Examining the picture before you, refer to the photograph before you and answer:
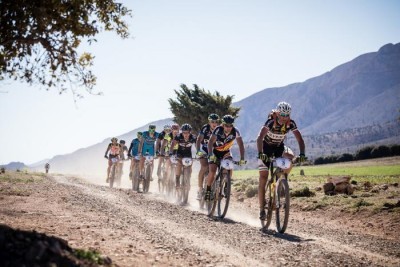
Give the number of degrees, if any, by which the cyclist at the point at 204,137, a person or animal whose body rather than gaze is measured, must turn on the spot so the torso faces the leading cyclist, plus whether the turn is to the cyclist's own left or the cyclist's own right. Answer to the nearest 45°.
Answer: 0° — they already face them

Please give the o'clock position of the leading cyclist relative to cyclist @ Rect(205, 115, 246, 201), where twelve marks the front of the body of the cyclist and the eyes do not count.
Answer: The leading cyclist is roughly at 11 o'clock from the cyclist.

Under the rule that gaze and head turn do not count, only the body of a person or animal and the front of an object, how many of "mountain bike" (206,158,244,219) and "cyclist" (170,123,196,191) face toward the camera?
2

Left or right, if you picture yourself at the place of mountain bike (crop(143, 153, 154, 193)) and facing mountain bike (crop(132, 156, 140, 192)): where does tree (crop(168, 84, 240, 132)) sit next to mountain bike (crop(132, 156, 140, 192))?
right

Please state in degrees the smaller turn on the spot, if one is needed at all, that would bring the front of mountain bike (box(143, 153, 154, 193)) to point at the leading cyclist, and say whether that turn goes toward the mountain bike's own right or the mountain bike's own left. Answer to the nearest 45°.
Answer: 0° — it already faces them

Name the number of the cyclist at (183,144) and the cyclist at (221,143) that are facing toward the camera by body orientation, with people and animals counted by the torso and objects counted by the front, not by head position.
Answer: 2

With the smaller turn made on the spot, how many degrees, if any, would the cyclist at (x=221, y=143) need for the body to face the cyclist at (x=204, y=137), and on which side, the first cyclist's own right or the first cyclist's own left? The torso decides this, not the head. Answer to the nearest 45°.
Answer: approximately 135° to the first cyclist's own right

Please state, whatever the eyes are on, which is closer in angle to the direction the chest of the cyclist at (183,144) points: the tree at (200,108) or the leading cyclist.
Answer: the leading cyclist
